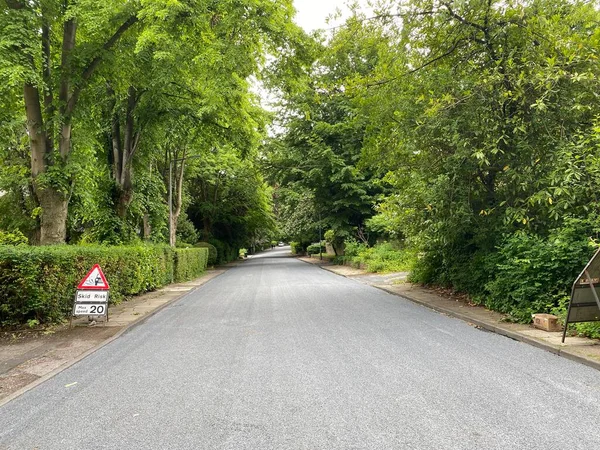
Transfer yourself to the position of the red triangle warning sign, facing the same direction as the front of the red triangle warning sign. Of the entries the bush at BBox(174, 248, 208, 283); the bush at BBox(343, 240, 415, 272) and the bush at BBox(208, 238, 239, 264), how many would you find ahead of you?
0

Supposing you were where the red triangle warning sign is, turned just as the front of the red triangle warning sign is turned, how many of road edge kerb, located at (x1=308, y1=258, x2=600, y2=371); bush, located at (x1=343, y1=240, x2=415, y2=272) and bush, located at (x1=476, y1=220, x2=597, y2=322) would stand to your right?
0

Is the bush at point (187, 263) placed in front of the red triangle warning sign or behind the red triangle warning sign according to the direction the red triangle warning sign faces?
behind

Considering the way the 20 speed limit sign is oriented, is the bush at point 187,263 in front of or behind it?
behind

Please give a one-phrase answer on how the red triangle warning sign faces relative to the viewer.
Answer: facing the viewer

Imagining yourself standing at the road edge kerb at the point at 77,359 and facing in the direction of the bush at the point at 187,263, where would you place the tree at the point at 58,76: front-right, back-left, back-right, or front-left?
front-left

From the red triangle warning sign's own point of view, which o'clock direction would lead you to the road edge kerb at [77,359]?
The road edge kerb is roughly at 12 o'clock from the red triangle warning sign.
